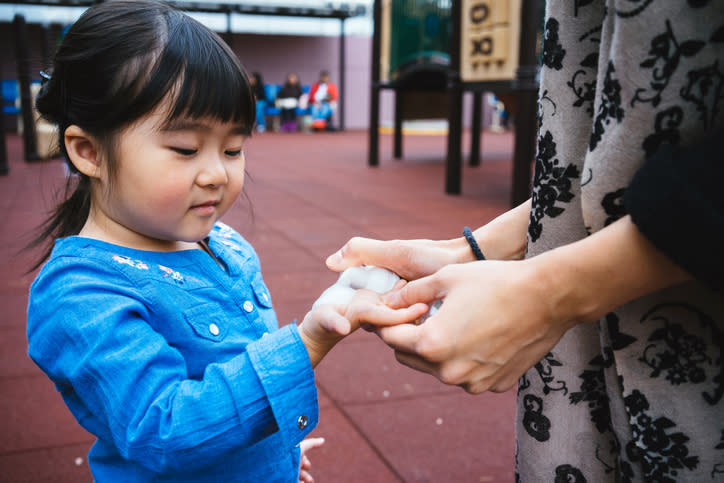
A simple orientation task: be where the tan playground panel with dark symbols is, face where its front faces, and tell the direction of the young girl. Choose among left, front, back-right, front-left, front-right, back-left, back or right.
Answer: front

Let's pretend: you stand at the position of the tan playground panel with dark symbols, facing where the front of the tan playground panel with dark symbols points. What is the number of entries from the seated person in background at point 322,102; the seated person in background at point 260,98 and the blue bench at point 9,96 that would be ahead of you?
0

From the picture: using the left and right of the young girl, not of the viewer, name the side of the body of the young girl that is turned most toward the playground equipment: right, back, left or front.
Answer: left

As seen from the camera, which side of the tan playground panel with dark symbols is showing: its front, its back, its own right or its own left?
front

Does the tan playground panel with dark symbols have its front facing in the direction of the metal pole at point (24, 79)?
no

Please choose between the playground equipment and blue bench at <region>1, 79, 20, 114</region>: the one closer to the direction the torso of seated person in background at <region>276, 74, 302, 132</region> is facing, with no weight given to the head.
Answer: the playground equipment

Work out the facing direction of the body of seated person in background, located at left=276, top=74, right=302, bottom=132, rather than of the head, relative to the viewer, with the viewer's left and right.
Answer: facing the viewer

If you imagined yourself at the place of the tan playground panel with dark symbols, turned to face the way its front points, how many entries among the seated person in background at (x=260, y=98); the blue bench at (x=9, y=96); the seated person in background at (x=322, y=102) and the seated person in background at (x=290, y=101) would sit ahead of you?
0

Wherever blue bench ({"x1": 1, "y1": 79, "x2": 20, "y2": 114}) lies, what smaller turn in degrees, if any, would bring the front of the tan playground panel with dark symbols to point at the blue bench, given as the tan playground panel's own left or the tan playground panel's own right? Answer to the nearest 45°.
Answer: approximately 135° to the tan playground panel's own right

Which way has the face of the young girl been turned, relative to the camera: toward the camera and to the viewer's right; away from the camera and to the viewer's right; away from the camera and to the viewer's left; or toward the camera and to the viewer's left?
toward the camera and to the viewer's right

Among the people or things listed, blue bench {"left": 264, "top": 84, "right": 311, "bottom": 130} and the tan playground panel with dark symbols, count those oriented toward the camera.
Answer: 2

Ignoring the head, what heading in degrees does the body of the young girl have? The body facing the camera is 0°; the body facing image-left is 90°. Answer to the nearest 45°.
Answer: approximately 315°

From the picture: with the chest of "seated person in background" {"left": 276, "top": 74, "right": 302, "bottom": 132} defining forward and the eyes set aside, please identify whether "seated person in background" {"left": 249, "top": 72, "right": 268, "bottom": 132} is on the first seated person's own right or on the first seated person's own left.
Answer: on the first seated person's own right

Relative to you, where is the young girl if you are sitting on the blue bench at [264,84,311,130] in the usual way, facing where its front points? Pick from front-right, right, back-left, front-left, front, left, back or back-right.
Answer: front

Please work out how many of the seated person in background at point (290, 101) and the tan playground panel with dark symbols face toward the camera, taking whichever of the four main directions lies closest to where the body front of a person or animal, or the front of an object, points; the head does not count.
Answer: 2

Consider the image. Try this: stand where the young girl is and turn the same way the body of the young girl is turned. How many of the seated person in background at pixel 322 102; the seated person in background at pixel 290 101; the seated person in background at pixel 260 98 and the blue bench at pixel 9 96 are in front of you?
0
